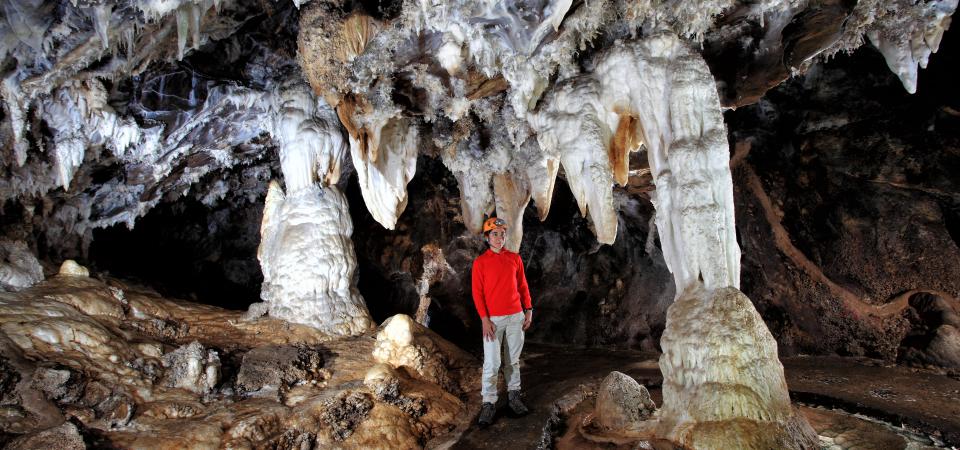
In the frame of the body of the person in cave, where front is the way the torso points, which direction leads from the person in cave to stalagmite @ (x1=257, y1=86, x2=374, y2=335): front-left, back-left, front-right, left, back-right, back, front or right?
back-right

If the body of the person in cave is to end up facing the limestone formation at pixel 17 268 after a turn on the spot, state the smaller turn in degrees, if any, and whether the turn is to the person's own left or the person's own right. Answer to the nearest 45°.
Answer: approximately 90° to the person's own right

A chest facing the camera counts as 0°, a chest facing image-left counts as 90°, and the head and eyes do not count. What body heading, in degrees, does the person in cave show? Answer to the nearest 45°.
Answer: approximately 0°

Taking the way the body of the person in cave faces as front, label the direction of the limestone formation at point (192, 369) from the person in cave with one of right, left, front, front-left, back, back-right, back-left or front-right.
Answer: right

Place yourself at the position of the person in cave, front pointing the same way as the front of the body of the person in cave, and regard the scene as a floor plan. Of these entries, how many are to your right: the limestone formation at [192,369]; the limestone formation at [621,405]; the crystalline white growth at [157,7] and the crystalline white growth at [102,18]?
3

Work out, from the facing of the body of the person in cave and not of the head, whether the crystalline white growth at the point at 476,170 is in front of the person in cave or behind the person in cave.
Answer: behind

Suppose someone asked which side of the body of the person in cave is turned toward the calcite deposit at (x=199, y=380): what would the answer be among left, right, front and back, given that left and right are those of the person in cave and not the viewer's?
right

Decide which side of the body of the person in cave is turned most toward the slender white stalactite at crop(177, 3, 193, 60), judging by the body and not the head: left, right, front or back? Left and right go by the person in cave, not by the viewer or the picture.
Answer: right

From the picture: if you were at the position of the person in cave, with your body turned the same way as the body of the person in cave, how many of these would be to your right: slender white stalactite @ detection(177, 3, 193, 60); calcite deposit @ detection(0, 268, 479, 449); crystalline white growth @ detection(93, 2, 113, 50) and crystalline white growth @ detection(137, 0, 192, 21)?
4
